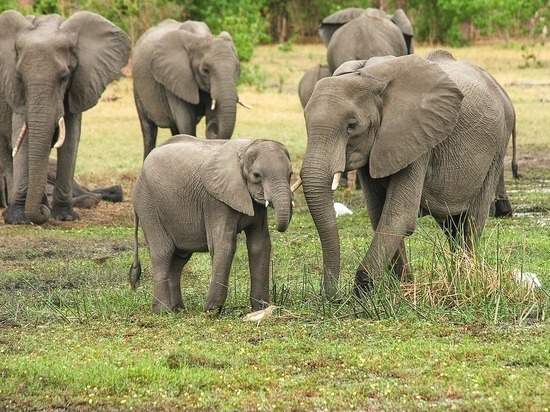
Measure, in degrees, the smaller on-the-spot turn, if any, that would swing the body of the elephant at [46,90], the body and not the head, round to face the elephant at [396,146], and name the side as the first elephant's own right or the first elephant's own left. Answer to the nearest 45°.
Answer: approximately 45° to the first elephant's own left

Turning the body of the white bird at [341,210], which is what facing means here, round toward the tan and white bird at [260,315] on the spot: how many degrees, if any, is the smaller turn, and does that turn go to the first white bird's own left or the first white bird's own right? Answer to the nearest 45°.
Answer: approximately 90° to the first white bird's own left

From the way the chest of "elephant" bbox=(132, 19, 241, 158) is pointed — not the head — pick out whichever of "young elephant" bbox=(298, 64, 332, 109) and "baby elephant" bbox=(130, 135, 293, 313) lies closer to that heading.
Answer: the baby elephant

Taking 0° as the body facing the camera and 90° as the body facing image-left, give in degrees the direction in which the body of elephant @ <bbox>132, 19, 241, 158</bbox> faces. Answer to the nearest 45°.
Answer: approximately 315°

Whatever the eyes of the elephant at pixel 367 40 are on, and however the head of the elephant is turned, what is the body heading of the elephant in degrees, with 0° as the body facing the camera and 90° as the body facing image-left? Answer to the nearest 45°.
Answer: approximately 180°

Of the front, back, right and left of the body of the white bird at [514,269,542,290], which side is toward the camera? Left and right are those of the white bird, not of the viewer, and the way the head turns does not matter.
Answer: left

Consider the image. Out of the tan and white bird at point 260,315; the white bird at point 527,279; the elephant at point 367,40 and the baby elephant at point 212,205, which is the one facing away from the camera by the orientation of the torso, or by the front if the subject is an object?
the elephant

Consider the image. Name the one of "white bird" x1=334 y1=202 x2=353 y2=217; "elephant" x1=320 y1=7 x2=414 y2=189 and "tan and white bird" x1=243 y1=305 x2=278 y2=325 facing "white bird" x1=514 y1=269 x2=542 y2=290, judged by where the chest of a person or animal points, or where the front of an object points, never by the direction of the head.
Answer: "tan and white bird" x1=243 y1=305 x2=278 y2=325

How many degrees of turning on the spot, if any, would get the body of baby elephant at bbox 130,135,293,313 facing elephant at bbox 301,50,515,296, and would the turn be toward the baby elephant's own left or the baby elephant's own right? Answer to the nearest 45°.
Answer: approximately 45° to the baby elephant's own left

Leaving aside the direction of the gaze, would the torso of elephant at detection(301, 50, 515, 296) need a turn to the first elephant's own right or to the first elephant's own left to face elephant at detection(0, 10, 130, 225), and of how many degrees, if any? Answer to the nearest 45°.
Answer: approximately 90° to the first elephant's own right

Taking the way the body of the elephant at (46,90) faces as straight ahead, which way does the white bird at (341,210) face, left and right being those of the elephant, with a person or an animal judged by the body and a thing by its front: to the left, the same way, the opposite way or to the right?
to the right

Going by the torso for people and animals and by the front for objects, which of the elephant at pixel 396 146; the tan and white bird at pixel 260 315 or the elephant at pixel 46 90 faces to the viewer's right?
the tan and white bird

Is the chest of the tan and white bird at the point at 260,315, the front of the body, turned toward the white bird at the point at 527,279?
yes

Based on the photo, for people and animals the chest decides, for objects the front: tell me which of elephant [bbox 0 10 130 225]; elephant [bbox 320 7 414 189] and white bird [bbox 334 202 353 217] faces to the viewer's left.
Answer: the white bird

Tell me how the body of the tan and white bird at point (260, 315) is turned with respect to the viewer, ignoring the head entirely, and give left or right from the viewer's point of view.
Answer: facing to the right of the viewer
